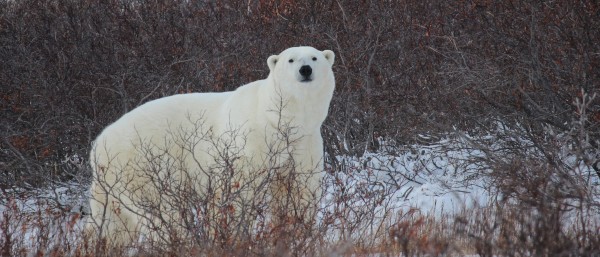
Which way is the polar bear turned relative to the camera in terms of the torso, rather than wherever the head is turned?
to the viewer's right
